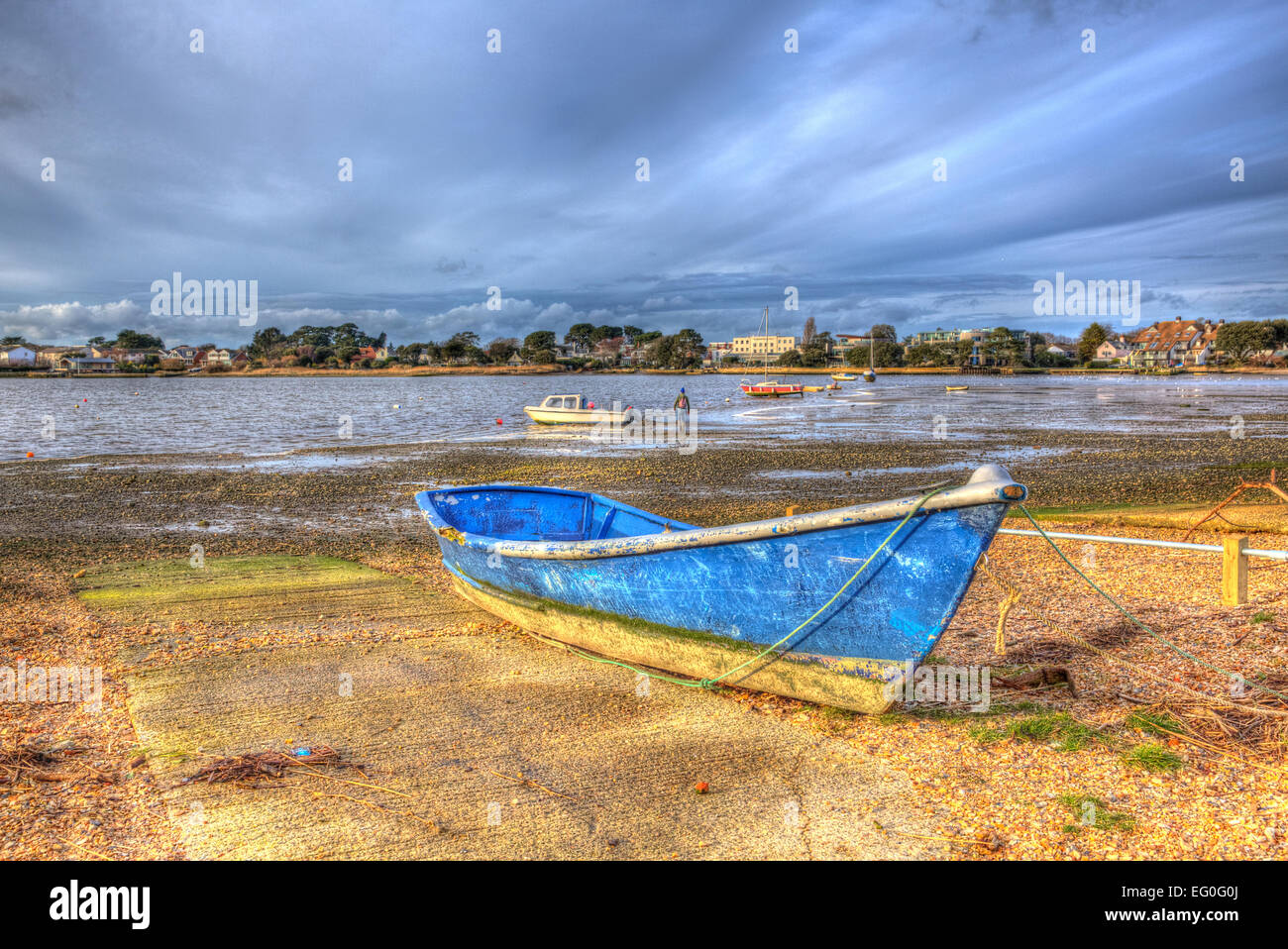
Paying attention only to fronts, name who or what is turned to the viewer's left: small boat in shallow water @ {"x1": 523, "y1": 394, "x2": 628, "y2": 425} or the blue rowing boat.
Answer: the small boat in shallow water

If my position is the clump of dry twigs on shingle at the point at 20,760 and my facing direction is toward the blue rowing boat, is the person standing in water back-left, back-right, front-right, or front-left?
front-left

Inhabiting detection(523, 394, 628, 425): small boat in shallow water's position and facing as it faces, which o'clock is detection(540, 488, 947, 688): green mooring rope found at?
The green mooring rope is roughly at 9 o'clock from the small boat in shallow water.

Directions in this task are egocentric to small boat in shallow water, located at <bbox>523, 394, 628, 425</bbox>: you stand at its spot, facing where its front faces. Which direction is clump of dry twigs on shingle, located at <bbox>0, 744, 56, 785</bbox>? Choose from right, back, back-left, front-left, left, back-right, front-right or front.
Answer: left

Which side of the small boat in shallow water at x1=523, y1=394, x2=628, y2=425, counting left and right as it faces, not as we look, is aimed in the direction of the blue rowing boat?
left

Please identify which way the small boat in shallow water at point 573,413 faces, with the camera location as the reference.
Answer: facing to the left of the viewer

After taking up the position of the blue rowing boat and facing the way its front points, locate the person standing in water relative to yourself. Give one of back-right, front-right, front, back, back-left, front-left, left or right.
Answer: back-left

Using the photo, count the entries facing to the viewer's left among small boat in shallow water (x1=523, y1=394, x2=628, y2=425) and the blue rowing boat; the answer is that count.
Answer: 1

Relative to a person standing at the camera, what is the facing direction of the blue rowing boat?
facing the viewer and to the right of the viewer
